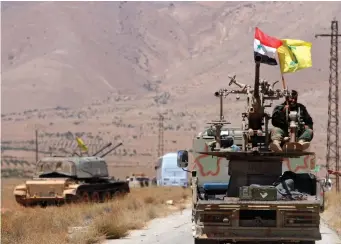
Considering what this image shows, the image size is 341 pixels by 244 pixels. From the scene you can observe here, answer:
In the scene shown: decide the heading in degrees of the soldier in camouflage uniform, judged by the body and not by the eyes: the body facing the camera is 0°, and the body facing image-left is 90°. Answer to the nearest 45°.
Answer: approximately 0°

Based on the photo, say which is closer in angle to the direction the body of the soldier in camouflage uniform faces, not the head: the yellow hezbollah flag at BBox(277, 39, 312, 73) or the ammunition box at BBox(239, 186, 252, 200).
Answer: the ammunition box

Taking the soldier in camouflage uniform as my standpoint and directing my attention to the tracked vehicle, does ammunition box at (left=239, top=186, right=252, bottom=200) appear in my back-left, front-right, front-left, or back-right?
back-left
